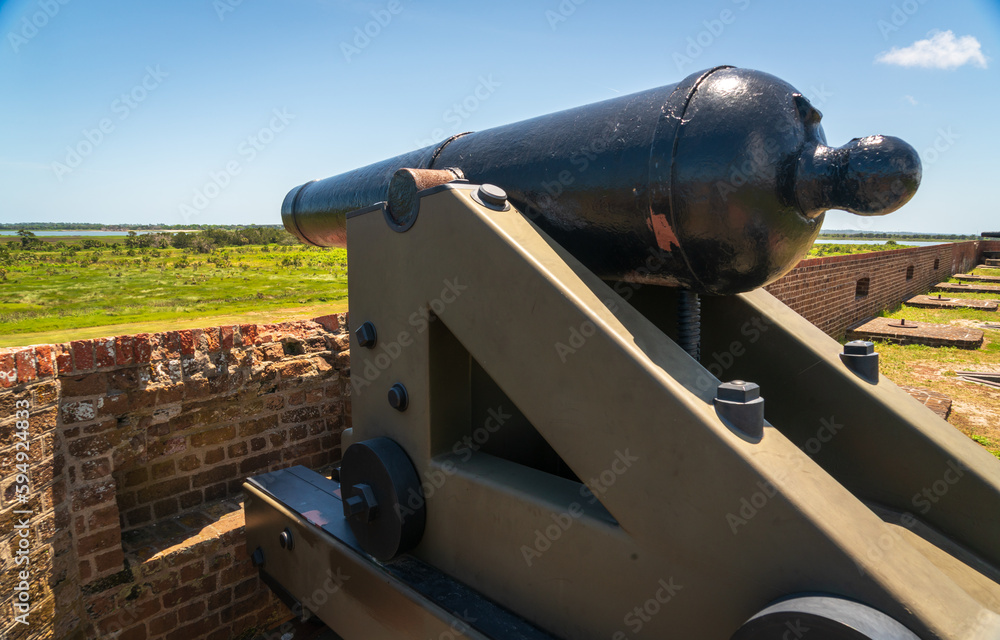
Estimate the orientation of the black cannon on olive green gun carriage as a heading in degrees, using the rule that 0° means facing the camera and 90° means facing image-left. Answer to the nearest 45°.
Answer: approximately 135°

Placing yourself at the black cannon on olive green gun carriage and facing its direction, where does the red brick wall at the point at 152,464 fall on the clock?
The red brick wall is roughly at 11 o'clock from the black cannon on olive green gun carriage.

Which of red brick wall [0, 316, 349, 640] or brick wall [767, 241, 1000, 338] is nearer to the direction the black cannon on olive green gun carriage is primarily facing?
the red brick wall

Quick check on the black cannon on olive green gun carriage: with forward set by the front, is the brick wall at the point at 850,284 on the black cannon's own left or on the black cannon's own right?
on the black cannon's own right
